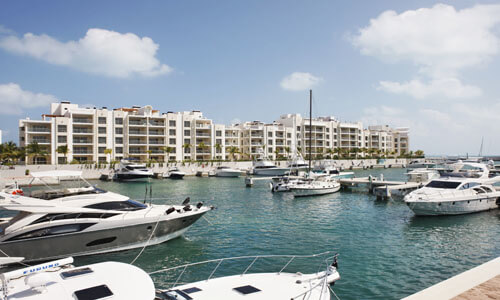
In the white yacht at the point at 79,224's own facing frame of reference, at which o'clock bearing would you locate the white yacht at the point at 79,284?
the white yacht at the point at 79,284 is roughly at 3 o'clock from the white yacht at the point at 79,224.

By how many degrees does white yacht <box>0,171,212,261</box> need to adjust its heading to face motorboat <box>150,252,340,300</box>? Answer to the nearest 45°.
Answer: approximately 45° to its right

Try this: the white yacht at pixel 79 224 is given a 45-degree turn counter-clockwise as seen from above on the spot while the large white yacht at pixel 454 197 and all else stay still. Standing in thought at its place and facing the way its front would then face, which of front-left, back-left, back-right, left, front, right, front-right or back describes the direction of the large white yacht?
front-right

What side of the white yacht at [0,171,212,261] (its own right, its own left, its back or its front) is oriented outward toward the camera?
right
